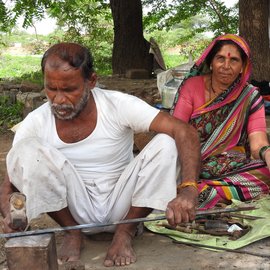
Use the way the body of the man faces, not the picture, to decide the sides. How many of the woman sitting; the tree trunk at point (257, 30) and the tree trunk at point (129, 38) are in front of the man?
0

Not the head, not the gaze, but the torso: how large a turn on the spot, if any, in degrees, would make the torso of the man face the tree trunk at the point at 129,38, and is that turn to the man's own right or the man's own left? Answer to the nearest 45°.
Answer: approximately 180°

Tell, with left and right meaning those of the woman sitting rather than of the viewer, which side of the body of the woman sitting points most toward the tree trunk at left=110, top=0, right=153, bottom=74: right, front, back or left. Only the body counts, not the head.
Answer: back

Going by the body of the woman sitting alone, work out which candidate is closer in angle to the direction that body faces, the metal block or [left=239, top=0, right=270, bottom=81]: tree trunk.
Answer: the metal block

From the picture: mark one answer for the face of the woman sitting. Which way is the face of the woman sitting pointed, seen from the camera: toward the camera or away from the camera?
toward the camera

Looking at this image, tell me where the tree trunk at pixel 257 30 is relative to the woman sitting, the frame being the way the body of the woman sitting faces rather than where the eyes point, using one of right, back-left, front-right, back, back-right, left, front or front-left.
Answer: back

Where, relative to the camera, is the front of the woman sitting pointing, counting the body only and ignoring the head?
toward the camera

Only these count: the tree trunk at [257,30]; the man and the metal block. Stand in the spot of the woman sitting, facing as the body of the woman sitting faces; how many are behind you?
1

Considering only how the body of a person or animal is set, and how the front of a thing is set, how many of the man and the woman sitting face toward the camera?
2

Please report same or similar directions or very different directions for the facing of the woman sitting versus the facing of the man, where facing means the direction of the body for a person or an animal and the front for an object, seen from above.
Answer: same or similar directions

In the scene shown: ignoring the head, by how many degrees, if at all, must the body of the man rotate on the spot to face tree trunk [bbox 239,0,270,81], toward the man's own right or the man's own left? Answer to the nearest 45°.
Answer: approximately 135° to the man's own left

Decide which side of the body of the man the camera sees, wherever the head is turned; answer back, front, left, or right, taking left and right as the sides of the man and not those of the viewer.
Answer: front

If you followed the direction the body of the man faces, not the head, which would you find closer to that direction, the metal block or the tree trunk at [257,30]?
the metal block
